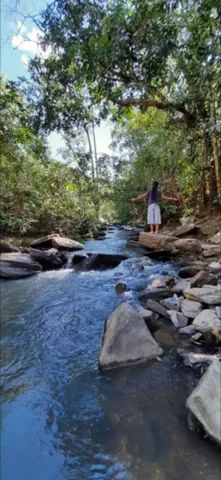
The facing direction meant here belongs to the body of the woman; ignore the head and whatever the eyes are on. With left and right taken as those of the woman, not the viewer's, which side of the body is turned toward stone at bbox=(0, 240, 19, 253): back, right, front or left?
left

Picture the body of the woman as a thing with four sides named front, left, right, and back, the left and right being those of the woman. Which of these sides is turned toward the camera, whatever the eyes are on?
back

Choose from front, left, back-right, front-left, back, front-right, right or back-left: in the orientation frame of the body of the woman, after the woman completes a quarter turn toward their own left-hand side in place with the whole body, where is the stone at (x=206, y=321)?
left

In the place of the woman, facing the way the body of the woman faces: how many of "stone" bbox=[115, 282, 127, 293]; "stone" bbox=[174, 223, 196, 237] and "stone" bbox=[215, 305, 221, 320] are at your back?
2

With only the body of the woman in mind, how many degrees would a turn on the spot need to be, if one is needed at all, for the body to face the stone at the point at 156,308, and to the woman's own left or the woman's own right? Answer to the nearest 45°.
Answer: approximately 180°

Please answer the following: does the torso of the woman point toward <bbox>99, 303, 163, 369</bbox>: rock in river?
no

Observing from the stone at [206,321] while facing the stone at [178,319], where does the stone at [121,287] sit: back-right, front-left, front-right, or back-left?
front-right

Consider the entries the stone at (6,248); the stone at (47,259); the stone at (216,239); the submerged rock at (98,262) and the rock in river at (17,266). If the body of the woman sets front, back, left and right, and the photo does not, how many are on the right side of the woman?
1

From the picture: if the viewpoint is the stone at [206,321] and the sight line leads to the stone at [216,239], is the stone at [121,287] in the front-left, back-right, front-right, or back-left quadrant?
front-left

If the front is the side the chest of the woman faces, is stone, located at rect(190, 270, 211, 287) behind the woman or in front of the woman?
behind

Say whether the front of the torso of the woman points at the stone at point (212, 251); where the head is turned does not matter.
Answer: no

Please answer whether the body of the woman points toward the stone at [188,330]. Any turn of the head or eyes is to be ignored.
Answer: no

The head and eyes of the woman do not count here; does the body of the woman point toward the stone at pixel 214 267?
no

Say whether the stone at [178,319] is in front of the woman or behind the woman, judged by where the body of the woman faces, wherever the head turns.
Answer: behind

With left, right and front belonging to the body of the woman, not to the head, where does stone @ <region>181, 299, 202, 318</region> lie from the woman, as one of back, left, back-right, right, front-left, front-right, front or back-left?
back
